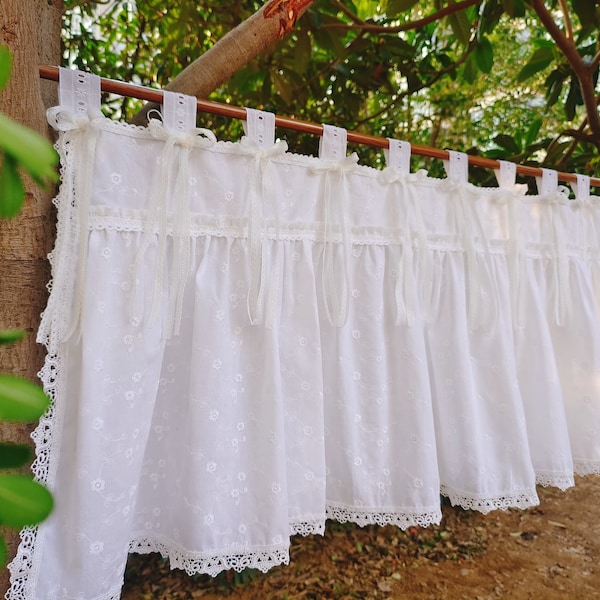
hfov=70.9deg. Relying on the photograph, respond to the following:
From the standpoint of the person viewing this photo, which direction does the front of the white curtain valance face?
facing the viewer and to the right of the viewer

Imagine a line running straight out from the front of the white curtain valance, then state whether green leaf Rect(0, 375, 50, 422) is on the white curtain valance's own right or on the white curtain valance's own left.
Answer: on the white curtain valance's own right

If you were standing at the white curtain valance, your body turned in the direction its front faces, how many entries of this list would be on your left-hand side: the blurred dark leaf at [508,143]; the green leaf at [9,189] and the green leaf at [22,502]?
1

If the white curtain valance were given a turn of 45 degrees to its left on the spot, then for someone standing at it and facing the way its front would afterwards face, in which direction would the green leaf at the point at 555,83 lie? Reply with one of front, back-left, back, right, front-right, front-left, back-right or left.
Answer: front-left

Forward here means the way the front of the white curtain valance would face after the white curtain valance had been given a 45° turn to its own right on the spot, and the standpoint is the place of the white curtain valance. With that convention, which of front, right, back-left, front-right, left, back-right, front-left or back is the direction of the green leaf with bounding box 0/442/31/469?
front

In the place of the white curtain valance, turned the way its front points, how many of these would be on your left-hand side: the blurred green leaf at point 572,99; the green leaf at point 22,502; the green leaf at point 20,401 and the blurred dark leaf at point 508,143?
2
